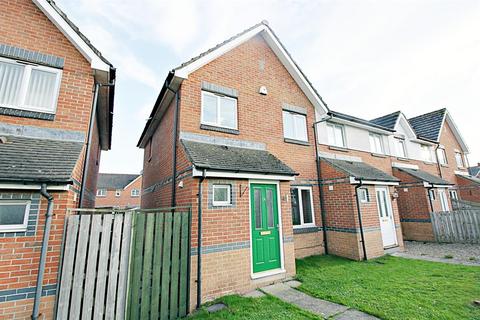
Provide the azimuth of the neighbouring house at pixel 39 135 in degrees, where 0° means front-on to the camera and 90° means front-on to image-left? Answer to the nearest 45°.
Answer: approximately 0°

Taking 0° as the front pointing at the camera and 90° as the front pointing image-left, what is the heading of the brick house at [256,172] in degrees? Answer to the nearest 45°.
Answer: approximately 315°

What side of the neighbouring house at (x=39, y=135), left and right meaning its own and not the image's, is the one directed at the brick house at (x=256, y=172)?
left

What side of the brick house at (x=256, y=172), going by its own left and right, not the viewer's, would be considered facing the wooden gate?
right

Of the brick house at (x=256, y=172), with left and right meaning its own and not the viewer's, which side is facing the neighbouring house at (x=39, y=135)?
right

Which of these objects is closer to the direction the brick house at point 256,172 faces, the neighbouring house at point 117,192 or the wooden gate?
the wooden gate

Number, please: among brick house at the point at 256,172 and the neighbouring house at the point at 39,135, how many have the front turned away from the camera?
0
